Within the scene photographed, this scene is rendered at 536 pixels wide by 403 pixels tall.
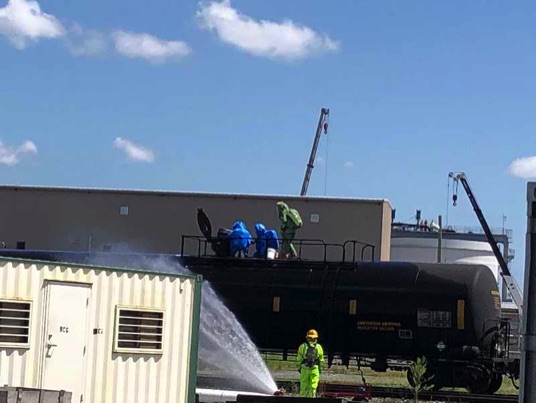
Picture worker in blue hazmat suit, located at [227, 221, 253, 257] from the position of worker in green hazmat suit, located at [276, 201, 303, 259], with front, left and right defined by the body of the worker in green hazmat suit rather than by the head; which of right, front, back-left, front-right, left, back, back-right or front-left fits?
front-left

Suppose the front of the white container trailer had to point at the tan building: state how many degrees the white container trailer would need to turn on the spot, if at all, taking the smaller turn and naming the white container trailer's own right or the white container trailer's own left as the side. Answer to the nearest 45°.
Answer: approximately 180°

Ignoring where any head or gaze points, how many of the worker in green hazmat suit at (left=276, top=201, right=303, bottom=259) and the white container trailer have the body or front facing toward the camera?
1

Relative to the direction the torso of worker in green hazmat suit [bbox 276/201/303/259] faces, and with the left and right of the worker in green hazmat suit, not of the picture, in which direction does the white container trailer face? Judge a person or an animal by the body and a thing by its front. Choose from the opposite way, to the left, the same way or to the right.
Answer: to the left

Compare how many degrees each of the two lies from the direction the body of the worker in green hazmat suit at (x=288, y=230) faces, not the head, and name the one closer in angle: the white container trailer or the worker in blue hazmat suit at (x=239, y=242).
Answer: the worker in blue hazmat suit

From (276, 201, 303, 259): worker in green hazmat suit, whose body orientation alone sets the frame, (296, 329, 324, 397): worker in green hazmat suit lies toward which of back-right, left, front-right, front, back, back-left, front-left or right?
left

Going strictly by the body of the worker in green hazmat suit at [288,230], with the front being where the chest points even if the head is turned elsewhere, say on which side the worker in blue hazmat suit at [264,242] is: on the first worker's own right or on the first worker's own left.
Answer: on the first worker's own left

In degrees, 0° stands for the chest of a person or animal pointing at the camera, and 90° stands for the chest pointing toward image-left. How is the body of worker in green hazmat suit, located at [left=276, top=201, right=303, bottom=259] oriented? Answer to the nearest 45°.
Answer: approximately 90°

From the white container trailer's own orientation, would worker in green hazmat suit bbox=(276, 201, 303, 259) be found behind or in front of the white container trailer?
behind

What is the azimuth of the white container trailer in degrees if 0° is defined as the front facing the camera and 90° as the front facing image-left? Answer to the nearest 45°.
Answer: approximately 0°
